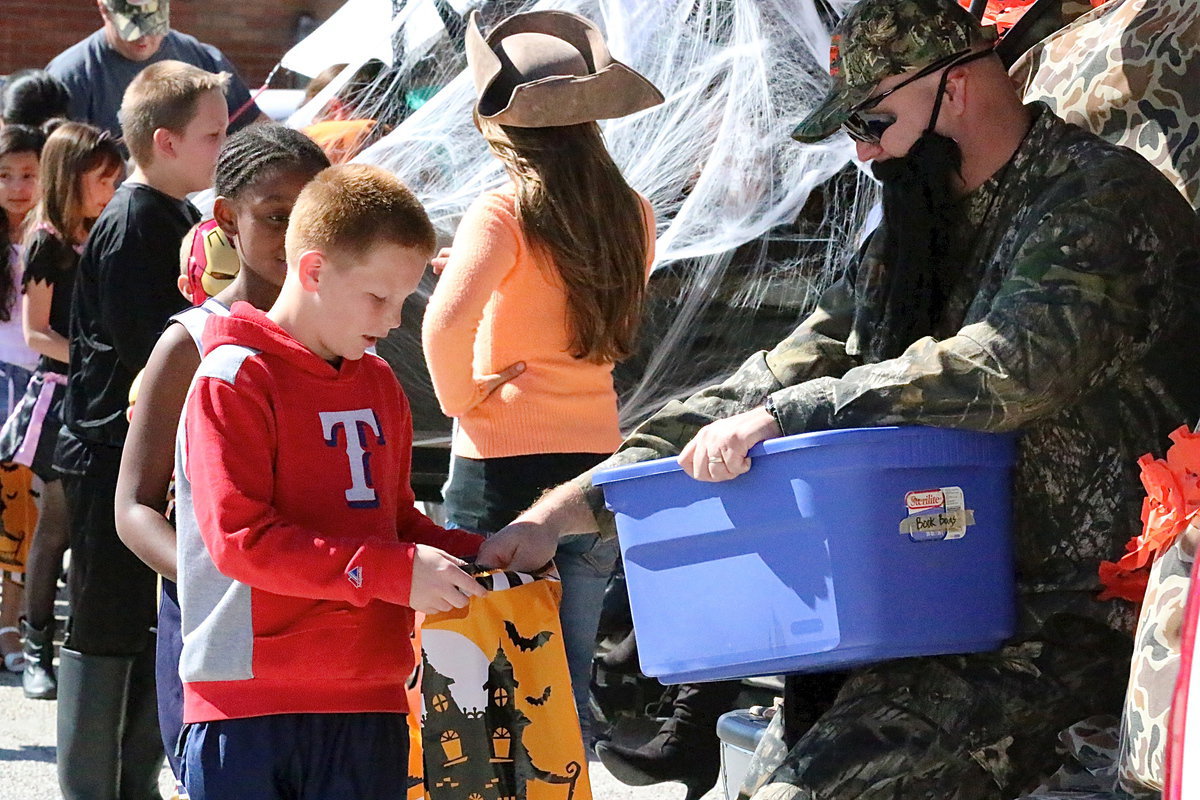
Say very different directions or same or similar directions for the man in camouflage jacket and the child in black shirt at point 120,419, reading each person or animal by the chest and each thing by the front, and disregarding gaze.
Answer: very different directions

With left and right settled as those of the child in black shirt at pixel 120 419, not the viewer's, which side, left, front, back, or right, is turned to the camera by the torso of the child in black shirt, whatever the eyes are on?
right

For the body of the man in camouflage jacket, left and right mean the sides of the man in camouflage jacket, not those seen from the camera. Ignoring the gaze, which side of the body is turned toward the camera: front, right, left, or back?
left

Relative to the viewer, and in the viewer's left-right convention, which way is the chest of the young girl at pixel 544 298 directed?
facing away from the viewer and to the left of the viewer

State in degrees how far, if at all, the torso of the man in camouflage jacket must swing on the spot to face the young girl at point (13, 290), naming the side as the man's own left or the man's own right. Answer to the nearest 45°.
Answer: approximately 45° to the man's own right

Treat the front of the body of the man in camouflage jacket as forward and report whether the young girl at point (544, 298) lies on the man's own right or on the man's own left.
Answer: on the man's own right

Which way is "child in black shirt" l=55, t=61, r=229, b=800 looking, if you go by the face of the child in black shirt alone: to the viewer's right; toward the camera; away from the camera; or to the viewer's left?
to the viewer's right

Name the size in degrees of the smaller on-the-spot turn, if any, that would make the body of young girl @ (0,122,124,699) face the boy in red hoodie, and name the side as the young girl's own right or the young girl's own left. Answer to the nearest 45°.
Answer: approximately 90° to the young girl's own right

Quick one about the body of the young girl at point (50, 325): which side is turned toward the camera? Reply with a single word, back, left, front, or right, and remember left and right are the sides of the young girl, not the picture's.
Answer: right
